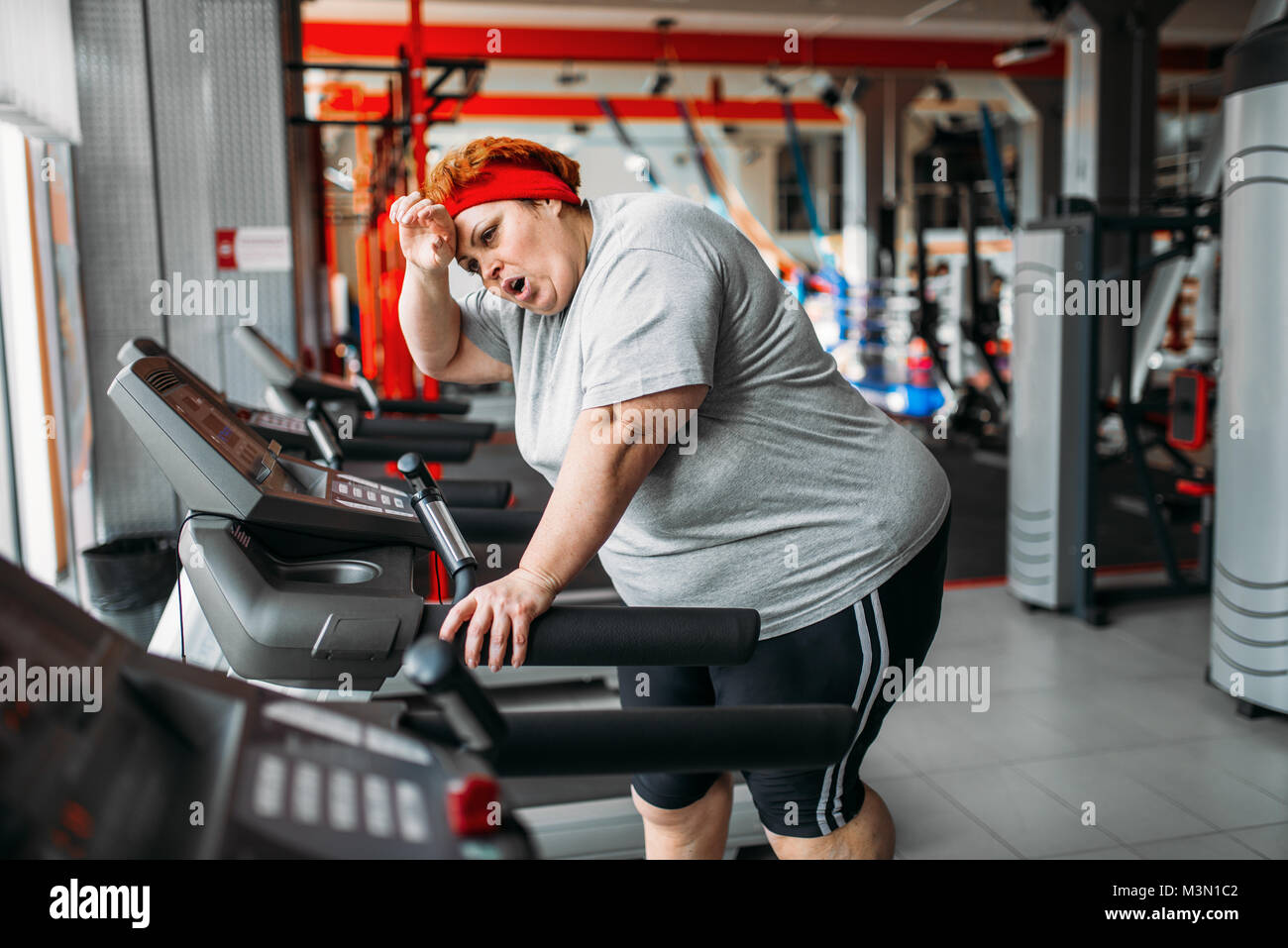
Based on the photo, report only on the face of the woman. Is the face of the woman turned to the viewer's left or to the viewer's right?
to the viewer's left

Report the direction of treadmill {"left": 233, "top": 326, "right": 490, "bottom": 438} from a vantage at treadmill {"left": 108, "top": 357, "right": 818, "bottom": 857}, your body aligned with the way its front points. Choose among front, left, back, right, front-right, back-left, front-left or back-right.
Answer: right

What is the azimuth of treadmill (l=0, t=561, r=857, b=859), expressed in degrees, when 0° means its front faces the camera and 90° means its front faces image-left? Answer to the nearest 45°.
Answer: approximately 90°

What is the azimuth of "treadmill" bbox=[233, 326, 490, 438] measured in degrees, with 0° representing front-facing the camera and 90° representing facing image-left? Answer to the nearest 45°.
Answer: approximately 90°

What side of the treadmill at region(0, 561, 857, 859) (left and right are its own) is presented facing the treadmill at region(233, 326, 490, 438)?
right
